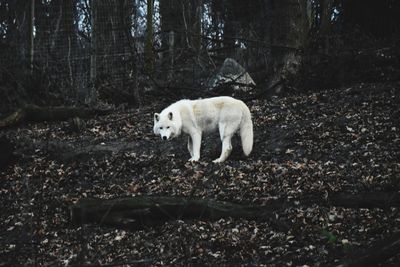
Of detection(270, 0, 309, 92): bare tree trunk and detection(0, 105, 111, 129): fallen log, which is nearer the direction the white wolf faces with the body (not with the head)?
the fallen log

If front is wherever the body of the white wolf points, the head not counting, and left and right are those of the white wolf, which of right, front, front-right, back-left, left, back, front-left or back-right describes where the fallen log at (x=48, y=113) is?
front-right

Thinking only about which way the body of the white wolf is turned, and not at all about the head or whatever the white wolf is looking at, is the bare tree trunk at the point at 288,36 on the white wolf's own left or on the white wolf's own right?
on the white wolf's own right

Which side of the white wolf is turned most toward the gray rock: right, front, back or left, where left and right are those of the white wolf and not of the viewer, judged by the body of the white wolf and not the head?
right

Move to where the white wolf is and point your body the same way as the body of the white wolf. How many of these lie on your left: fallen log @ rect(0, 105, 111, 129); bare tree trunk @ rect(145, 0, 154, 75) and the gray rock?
0

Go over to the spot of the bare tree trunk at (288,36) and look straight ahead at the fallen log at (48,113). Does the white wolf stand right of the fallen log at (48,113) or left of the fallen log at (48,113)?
left

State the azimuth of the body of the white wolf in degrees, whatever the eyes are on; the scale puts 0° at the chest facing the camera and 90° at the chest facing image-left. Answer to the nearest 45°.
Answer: approximately 90°

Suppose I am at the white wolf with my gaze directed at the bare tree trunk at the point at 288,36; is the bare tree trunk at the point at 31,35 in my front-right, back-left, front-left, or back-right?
front-left

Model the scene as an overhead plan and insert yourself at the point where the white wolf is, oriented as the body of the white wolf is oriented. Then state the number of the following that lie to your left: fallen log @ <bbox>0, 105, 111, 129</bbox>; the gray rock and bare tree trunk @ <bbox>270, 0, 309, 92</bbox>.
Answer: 0

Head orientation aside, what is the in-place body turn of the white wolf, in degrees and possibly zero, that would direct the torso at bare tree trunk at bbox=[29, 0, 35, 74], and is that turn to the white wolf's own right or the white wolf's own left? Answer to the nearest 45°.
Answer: approximately 45° to the white wolf's own right

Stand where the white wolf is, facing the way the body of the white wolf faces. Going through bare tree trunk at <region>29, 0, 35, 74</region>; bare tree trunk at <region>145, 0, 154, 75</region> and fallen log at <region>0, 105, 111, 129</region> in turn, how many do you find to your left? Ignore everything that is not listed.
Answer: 0
